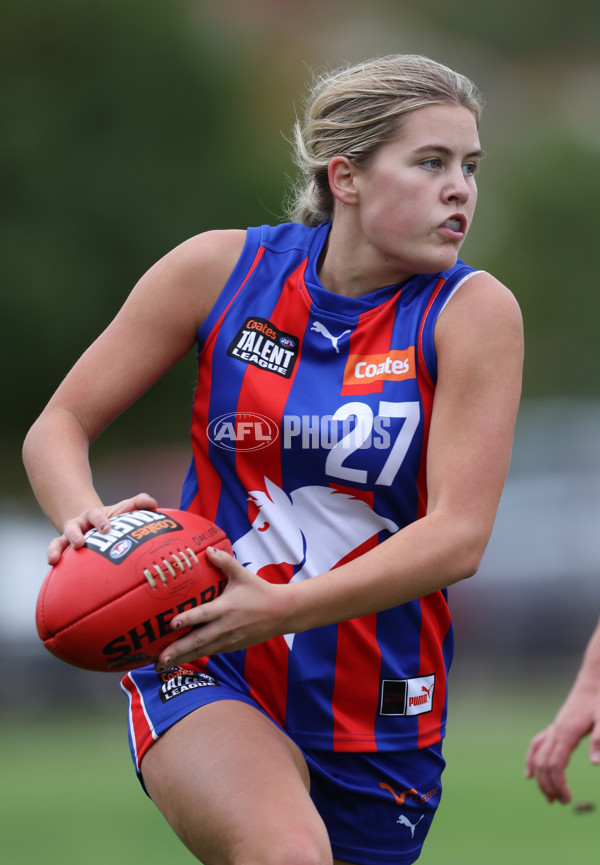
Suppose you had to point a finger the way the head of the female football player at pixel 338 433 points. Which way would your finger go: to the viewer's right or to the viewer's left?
to the viewer's right

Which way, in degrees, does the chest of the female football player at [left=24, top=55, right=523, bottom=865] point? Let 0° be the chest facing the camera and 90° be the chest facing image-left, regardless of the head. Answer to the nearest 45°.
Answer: approximately 0°
